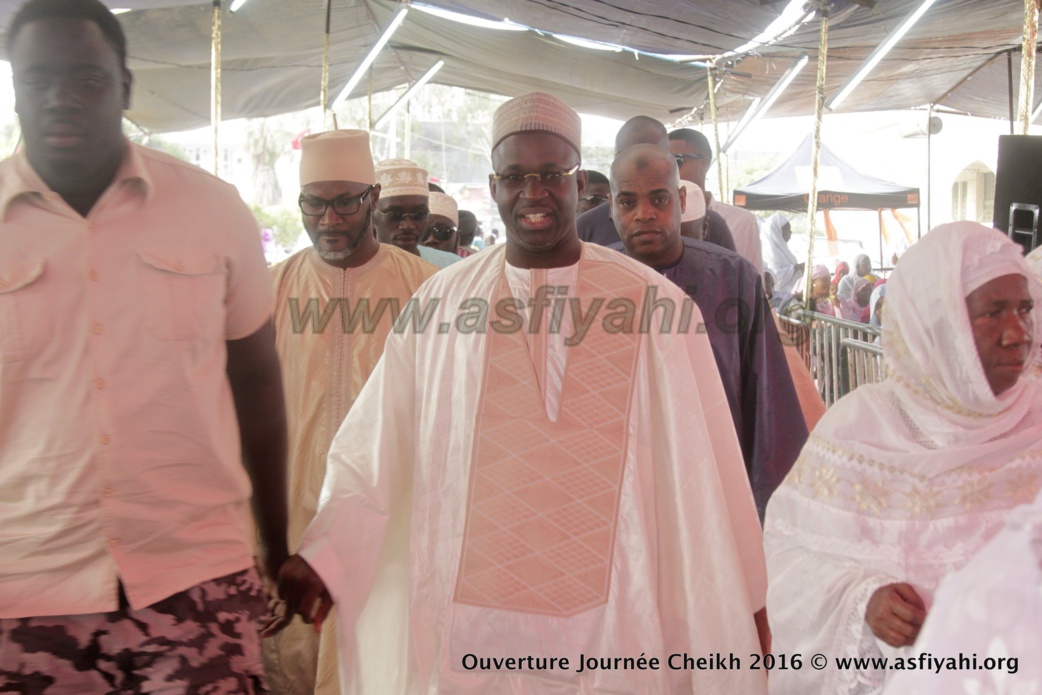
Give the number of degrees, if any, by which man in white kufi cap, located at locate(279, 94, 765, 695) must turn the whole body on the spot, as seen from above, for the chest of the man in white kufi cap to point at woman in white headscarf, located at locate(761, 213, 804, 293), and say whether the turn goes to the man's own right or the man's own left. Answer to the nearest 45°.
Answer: approximately 180°

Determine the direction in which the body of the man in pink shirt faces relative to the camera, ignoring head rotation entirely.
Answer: toward the camera

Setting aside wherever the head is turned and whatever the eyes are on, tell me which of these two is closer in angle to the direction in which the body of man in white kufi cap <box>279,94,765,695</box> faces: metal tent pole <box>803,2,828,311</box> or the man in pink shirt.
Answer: the man in pink shirt

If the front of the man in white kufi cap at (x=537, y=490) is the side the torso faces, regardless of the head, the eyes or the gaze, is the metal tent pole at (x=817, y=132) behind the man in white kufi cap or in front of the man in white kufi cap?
behind

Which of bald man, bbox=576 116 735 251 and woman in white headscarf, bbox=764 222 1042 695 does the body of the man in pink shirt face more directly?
the woman in white headscarf

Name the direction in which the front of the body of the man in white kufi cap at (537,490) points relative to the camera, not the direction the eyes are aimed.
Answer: toward the camera

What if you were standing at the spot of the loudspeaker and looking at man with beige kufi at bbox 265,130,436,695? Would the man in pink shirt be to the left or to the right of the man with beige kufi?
left

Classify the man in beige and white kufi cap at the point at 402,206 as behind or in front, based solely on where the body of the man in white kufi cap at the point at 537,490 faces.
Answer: behind

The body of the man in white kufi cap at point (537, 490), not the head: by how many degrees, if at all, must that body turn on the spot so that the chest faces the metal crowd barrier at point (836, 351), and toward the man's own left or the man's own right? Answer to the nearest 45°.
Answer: approximately 135° to the man's own left

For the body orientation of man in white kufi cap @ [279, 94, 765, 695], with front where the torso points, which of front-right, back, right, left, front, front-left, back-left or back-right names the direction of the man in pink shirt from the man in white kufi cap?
front-right
